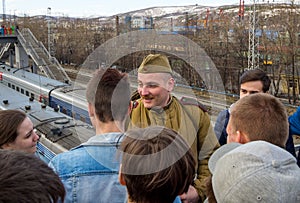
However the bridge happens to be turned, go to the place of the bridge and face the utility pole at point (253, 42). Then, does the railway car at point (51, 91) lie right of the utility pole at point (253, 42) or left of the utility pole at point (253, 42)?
right

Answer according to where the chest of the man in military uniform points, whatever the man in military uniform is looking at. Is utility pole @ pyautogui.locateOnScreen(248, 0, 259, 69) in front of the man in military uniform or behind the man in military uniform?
behind

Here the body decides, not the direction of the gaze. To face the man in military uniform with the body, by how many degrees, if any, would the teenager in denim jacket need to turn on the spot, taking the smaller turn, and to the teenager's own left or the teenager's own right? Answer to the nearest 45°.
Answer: approximately 45° to the teenager's own right

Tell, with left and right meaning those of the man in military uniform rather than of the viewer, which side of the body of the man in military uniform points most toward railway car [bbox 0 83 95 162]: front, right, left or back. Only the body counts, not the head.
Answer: right

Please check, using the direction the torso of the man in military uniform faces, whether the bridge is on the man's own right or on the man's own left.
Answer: on the man's own right

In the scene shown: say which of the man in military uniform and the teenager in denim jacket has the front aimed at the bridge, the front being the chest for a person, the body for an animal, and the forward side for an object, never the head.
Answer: the teenager in denim jacket

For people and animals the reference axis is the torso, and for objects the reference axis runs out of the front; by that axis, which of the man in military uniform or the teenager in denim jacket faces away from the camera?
the teenager in denim jacket

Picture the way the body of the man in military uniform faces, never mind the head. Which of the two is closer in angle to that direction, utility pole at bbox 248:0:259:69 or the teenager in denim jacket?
the teenager in denim jacket

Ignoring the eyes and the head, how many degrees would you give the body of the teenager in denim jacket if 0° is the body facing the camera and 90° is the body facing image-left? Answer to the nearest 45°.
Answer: approximately 180°

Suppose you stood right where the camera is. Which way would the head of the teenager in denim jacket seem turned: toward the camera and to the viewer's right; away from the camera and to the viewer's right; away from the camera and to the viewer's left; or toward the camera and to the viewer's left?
away from the camera and to the viewer's right

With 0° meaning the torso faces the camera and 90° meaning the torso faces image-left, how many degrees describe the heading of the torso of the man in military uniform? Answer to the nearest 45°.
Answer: approximately 45°

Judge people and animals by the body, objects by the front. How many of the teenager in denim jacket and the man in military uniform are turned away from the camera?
1
